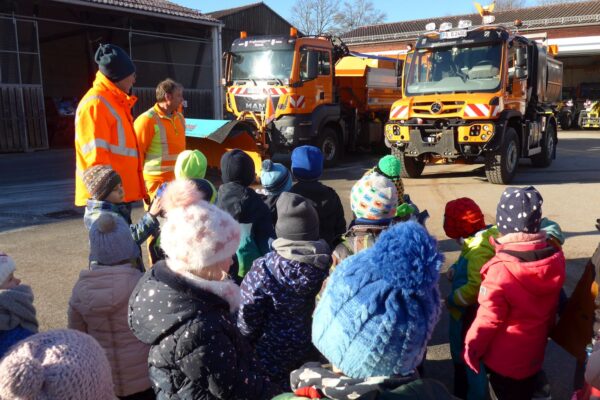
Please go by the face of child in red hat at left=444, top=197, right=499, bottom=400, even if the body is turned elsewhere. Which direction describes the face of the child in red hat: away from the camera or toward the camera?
away from the camera

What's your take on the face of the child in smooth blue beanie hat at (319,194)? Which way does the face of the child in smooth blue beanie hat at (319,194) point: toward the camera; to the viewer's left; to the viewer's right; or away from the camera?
away from the camera

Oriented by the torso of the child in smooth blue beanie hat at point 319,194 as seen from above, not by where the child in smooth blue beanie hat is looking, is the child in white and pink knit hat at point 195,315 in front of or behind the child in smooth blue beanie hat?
behind

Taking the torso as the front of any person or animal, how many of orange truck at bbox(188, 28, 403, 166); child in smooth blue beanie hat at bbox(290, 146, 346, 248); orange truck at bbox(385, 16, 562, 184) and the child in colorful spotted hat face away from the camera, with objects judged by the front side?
2

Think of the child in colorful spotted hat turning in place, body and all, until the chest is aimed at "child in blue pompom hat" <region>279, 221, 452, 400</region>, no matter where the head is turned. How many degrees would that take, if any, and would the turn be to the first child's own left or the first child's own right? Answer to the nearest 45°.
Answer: approximately 180°

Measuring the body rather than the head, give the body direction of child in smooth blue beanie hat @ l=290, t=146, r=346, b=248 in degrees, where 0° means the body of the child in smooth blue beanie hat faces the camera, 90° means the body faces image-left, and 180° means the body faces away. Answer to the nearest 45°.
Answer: approximately 180°

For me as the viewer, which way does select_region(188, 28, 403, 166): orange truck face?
facing the viewer and to the left of the viewer

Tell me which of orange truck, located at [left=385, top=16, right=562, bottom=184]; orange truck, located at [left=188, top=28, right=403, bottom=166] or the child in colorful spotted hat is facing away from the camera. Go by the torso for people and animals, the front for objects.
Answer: the child in colorful spotted hat

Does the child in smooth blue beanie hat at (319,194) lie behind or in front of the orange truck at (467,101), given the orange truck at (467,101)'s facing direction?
in front

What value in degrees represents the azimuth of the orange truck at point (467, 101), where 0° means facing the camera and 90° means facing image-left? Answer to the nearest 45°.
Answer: approximately 45°

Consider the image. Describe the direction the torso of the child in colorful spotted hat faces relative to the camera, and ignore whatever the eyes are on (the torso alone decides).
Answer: away from the camera

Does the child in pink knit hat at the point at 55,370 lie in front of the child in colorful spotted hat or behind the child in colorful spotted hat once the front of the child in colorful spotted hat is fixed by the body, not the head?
behind

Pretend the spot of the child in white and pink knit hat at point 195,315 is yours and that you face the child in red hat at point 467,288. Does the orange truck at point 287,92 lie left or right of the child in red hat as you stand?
left

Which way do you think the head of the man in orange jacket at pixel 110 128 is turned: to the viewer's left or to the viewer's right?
to the viewer's right

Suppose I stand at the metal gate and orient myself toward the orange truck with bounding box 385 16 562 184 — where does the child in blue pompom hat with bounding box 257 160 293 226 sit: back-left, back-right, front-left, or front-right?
front-right
